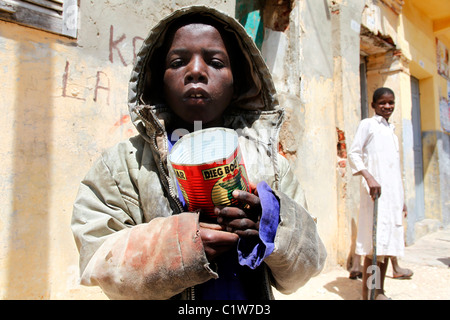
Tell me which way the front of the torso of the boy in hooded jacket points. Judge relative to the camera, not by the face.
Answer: toward the camera
